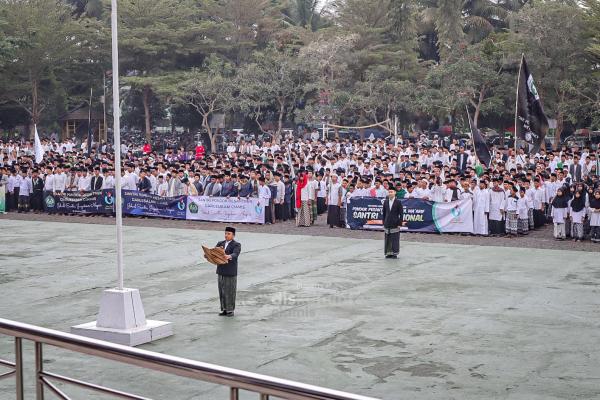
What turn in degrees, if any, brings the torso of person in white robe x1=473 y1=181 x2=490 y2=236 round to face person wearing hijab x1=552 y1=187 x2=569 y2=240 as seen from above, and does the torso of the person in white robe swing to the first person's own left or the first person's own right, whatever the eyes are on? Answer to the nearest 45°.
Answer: approximately 135° to the first person's own left

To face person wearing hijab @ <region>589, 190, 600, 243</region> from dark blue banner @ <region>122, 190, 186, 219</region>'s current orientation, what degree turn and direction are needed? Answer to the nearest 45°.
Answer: approximately 45° to its left

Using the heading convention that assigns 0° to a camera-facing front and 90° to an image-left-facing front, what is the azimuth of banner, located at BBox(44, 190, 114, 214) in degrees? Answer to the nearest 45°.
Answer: approximately 0°

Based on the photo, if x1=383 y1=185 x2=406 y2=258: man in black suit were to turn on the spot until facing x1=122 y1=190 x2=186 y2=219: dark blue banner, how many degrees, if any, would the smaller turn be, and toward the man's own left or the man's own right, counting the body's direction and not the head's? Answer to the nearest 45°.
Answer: approximately 90° to the man's own right

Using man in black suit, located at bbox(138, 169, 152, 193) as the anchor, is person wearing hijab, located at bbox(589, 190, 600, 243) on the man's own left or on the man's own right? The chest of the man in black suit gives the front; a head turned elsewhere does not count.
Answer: on the man's own left

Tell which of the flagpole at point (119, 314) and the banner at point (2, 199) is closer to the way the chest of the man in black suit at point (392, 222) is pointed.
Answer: the flagpole

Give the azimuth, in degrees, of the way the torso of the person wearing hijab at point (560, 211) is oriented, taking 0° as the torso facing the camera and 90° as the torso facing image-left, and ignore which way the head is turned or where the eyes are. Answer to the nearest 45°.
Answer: approximately 45°

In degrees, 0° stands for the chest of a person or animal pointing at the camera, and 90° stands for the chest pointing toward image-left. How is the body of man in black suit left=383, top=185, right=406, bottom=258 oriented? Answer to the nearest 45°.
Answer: approximately 45°

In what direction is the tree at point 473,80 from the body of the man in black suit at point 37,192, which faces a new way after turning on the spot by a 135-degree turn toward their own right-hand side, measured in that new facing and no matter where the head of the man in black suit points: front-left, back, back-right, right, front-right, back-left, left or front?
back-right
